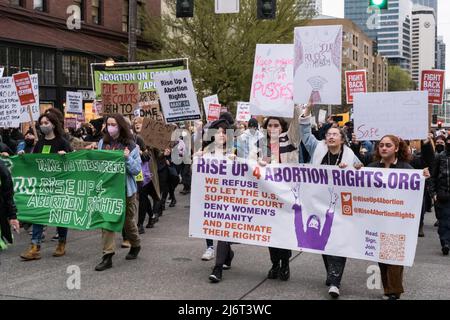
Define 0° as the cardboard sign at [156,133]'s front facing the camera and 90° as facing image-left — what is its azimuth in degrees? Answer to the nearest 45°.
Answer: approximately 0°

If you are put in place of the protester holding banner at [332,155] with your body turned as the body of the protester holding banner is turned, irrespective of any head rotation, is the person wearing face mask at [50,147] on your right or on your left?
on your right

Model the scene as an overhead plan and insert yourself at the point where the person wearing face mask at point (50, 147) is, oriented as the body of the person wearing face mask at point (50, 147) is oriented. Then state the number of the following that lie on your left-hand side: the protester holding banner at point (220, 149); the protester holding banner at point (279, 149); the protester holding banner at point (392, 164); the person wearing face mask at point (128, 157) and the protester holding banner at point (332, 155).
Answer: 5

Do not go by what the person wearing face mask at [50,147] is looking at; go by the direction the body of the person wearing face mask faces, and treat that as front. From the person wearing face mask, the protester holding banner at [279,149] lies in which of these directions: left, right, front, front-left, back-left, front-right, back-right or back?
left

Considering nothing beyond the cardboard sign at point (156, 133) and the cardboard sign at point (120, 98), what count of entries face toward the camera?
2

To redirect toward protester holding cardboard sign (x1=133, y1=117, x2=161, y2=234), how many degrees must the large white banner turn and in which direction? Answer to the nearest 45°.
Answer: approximately 135° to its right

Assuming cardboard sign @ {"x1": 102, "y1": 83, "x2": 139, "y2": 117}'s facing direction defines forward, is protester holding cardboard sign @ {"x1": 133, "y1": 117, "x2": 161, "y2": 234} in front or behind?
in front

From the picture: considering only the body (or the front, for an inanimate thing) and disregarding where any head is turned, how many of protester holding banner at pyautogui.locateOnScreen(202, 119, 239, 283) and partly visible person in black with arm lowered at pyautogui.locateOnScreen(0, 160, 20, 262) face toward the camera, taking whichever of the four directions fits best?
2
